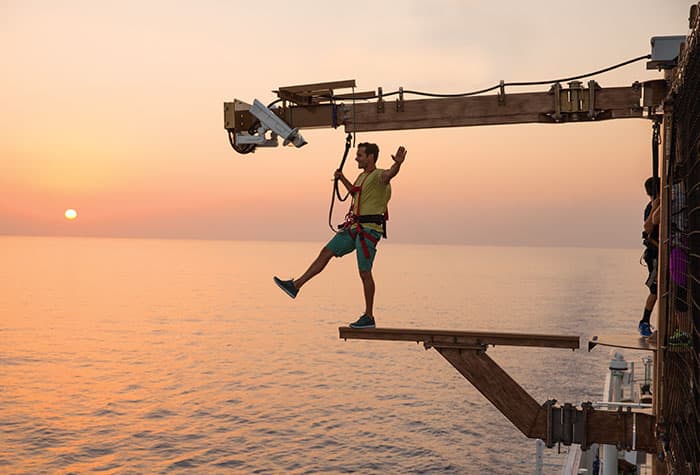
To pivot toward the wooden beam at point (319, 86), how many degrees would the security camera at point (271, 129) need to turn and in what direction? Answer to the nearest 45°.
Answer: approximately 45° to its right

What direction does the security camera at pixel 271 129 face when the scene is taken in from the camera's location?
facing to the right of the viewer
